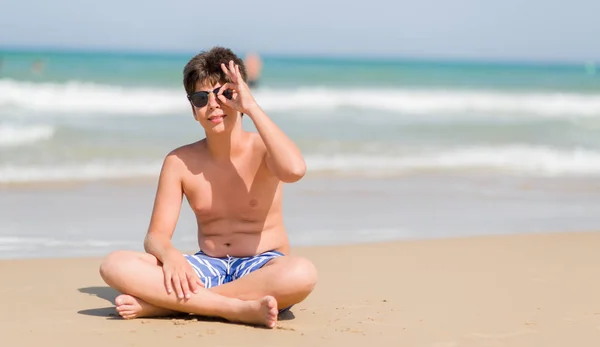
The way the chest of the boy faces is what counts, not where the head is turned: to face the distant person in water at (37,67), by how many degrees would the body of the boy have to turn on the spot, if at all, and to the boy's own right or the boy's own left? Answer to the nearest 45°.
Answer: approximately 180°

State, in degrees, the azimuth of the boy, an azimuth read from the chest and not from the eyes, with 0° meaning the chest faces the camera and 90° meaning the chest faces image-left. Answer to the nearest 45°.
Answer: approximately 0°
